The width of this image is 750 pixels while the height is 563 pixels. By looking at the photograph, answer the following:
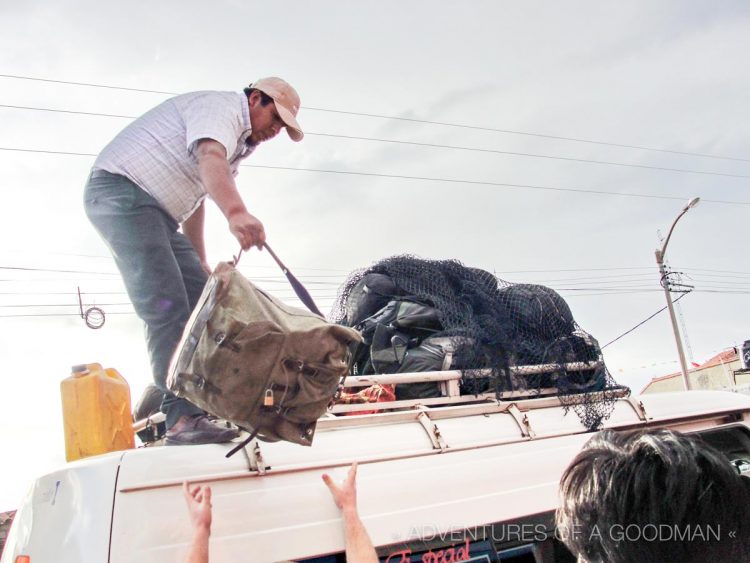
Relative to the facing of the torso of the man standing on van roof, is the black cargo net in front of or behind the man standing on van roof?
in front

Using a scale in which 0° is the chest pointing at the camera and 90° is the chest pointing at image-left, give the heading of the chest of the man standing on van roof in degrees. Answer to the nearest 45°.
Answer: approximately 270°

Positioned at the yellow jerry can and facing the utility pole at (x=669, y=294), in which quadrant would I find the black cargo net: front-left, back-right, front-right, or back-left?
front-right

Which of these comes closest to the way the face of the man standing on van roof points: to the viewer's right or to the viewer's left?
to the viewer's right

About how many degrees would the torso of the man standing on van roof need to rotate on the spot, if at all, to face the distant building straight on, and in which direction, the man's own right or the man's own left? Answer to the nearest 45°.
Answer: approximately 45° to the man's own left

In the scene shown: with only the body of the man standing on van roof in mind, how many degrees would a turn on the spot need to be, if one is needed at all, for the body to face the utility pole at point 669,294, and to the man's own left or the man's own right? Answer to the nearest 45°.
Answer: approximately 45° to the man's own left

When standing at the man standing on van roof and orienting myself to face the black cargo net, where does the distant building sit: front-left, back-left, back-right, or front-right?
front-left
